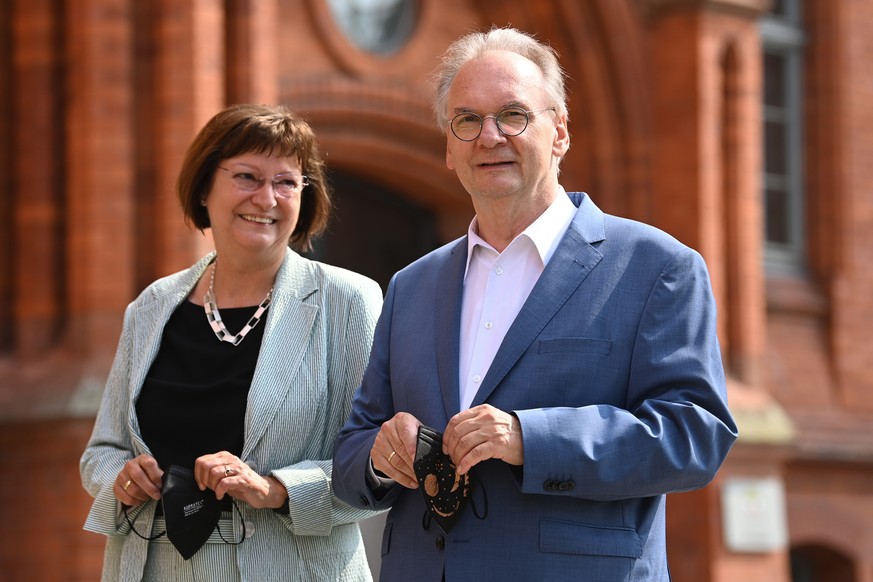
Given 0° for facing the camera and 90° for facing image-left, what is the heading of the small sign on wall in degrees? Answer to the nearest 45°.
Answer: approximately 0°

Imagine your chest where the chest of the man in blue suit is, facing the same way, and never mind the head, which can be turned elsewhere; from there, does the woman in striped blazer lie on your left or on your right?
on your right

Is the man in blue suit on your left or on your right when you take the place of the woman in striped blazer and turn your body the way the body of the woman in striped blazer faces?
on your left

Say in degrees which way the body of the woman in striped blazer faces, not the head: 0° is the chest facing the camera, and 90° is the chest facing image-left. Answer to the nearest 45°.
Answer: approximately 45°

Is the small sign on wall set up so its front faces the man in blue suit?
yes

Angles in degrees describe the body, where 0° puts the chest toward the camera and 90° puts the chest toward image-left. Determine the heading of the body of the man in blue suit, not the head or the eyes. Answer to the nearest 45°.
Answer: approximately 45°
